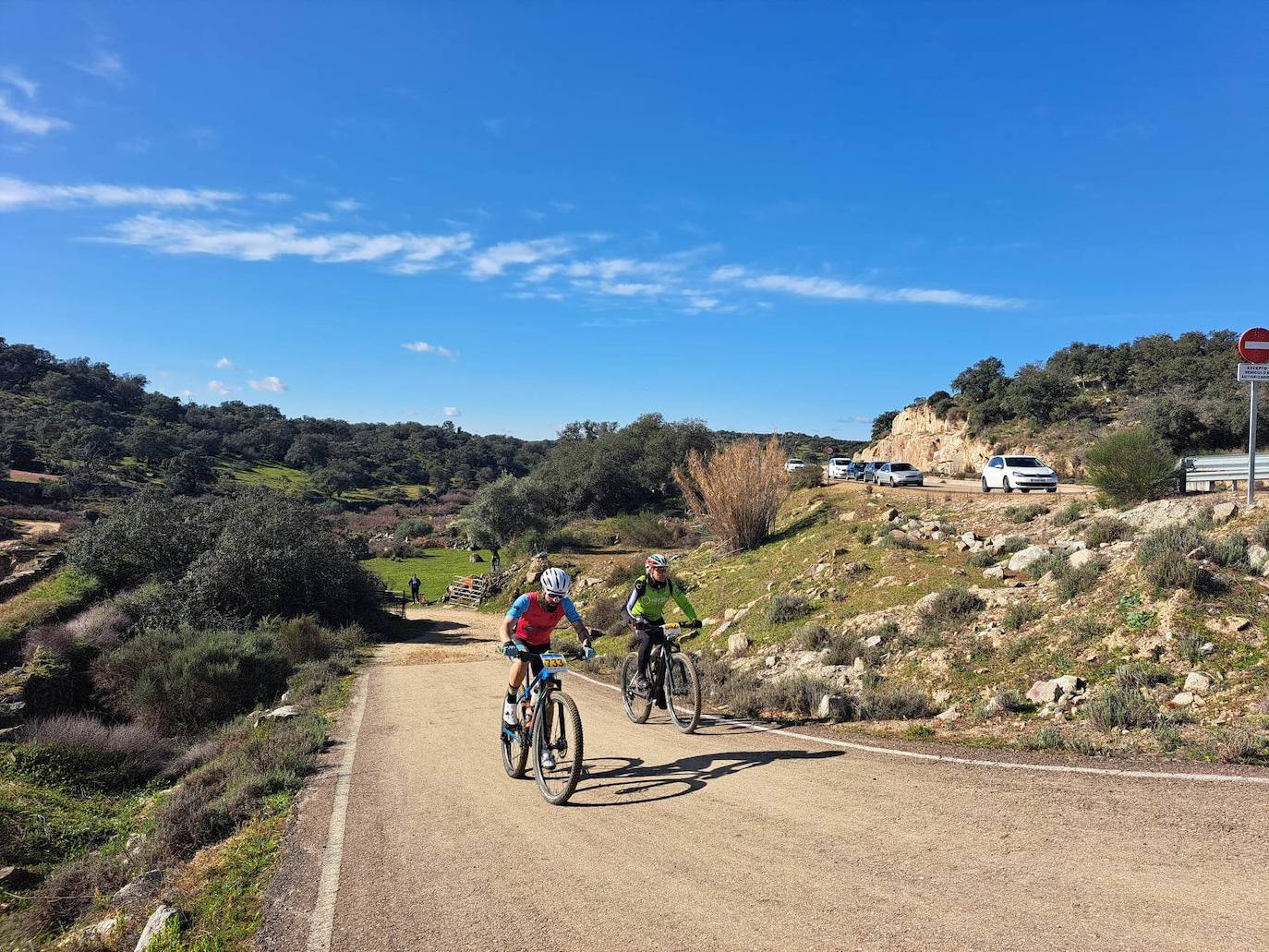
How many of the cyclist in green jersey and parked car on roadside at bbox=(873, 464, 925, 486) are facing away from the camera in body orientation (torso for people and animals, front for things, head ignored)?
0

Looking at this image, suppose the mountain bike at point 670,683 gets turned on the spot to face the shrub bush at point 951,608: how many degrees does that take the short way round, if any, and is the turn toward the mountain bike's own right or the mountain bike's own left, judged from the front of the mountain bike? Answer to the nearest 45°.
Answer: approximately 90° to the mountain bike's own left

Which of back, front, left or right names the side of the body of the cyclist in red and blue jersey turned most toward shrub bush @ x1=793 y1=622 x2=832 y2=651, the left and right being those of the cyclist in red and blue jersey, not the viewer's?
left

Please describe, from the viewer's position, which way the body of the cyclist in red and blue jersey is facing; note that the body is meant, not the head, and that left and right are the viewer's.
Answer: facing the viewer and to the right of the viewer
